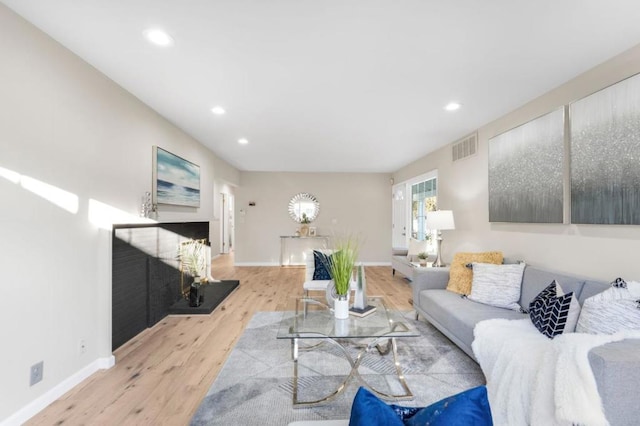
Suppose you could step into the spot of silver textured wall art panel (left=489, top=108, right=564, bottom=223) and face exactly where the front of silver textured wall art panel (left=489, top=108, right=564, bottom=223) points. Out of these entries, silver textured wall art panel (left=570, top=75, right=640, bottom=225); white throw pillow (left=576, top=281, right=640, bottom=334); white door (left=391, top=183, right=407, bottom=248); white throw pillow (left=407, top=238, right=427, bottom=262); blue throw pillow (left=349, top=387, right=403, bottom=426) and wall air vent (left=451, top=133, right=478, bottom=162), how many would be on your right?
3

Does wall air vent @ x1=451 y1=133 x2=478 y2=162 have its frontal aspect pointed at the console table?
no

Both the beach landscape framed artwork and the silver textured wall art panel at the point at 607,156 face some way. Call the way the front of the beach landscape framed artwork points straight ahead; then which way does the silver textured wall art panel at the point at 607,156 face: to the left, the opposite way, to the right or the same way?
the opposite way

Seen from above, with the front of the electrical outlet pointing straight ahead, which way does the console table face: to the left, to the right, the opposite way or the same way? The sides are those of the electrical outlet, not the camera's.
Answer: to the right

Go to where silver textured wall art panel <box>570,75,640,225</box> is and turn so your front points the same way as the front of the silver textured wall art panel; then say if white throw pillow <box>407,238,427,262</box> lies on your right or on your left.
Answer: on your right

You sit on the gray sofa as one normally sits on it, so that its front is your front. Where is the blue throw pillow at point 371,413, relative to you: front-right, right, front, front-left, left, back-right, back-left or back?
front-left

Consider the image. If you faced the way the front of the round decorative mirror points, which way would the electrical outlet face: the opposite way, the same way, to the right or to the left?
to the left

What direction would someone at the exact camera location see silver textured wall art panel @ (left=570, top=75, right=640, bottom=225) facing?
facing the viewer and to the left of the viewer

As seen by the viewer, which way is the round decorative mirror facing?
toward the camera

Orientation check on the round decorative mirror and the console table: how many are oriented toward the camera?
2

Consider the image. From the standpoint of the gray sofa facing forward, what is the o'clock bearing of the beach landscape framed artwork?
The beach landscape framed artwork is roughly at 1 o'clock from the gray sofa.

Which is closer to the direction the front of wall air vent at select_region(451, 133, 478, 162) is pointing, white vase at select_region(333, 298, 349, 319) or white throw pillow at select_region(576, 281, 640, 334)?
the white vase

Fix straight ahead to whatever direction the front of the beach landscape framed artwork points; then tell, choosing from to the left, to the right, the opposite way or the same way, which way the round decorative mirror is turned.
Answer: to the right

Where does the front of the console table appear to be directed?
toward the camera

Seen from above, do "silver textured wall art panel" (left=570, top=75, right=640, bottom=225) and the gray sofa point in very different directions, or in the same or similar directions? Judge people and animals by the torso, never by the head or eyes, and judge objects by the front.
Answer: same or similar directions

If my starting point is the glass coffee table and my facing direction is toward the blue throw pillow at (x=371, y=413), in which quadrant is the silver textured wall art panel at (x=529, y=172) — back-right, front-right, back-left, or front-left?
back-left

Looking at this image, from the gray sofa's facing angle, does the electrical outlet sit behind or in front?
in front

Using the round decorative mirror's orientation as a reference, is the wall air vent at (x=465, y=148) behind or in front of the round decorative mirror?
in front

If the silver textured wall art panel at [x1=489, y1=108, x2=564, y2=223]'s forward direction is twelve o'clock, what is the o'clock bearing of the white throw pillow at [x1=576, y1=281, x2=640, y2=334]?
The white throw pillow is roughly at 10 o'clock from the silver textured wall art panel.

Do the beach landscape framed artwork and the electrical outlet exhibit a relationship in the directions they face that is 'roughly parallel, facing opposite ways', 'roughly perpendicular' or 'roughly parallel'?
roughly parallel

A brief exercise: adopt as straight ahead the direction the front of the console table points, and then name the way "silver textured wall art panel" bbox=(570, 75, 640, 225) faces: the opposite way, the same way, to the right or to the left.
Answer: to the right
